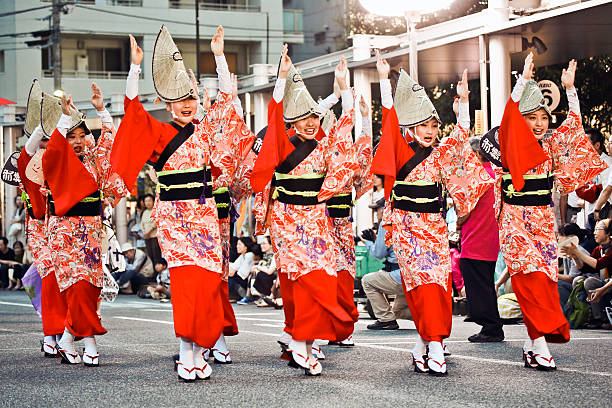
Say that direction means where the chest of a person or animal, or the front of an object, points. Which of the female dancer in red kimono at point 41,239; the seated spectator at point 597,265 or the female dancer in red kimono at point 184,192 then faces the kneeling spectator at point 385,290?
the seated spectator at point 597,265

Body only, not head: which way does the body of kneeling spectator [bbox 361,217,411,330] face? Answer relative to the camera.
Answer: to the viewer's left

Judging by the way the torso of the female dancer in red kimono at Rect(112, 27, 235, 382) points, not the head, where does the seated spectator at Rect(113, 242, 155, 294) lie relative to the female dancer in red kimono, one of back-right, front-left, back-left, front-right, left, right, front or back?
back

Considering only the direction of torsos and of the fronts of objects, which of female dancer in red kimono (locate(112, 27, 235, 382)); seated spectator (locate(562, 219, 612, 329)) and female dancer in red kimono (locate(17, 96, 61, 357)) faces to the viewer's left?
the seated spectator

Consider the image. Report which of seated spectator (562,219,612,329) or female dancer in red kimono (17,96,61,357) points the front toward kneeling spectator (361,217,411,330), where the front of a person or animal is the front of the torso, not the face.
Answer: seated spectator (562,219,612,329)

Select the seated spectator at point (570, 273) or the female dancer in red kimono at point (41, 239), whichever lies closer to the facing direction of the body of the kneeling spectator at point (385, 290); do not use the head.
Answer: the female dancer in red kimono

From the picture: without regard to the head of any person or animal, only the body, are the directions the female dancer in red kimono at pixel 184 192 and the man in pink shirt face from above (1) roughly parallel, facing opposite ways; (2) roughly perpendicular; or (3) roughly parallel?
roughly perpendicular

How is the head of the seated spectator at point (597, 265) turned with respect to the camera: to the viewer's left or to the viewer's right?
to the viewer's left

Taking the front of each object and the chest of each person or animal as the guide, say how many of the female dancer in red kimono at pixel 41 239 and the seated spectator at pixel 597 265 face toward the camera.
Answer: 1

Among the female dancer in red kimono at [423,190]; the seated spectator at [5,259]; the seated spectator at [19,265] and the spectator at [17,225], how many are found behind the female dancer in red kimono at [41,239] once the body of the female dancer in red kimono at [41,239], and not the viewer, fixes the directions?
3

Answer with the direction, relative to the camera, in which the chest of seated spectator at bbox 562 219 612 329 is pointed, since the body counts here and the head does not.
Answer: to the viewer's left
